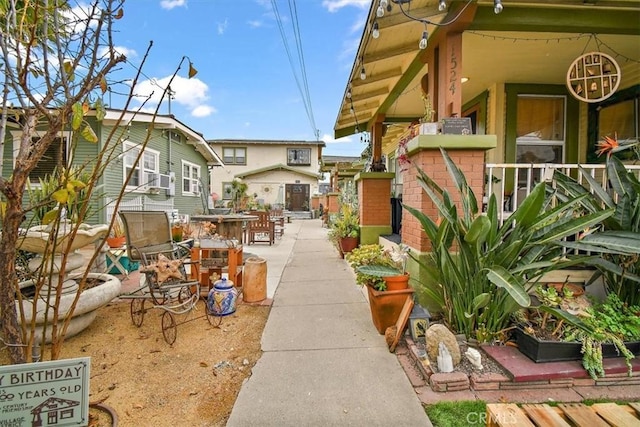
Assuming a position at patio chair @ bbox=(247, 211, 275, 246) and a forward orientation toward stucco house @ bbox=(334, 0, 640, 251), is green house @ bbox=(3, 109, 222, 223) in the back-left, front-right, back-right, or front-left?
back-right

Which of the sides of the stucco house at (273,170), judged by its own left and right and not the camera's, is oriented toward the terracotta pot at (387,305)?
front

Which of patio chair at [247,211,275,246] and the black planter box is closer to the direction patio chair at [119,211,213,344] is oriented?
the black planter box

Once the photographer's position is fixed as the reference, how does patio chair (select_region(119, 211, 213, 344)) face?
facing the viewer and to the right of the viewer

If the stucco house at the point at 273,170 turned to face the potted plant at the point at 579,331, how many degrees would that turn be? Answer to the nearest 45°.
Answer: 0° — it already faces it

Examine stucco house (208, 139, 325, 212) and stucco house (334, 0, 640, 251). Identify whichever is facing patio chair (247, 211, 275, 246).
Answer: stucco house (208, 139, 325, 212)

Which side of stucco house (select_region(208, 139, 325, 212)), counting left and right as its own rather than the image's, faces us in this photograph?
front

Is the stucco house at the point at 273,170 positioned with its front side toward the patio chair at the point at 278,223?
yes

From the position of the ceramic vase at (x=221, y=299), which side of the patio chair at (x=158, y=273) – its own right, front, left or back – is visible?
front

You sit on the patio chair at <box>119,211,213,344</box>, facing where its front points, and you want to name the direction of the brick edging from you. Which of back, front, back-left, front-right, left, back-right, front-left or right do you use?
front

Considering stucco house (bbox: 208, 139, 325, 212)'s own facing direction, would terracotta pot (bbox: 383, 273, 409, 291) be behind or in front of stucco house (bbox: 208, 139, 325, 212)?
in front

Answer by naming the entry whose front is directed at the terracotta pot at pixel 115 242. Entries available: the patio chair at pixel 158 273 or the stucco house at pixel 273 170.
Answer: the stucco house

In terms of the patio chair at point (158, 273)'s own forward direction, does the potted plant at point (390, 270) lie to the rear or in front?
in front

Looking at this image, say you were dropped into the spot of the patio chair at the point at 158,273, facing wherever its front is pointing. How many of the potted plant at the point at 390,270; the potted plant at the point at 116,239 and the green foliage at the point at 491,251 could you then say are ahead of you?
2

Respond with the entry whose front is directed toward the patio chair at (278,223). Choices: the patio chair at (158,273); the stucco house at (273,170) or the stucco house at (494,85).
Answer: the stucco house at (273,170)

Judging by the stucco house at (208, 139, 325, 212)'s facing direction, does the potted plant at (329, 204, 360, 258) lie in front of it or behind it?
in front
